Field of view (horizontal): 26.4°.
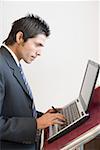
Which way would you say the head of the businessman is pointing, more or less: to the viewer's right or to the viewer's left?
to the viewer's right

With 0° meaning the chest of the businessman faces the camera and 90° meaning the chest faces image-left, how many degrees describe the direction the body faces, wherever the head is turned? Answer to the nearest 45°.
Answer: approximately 270°
